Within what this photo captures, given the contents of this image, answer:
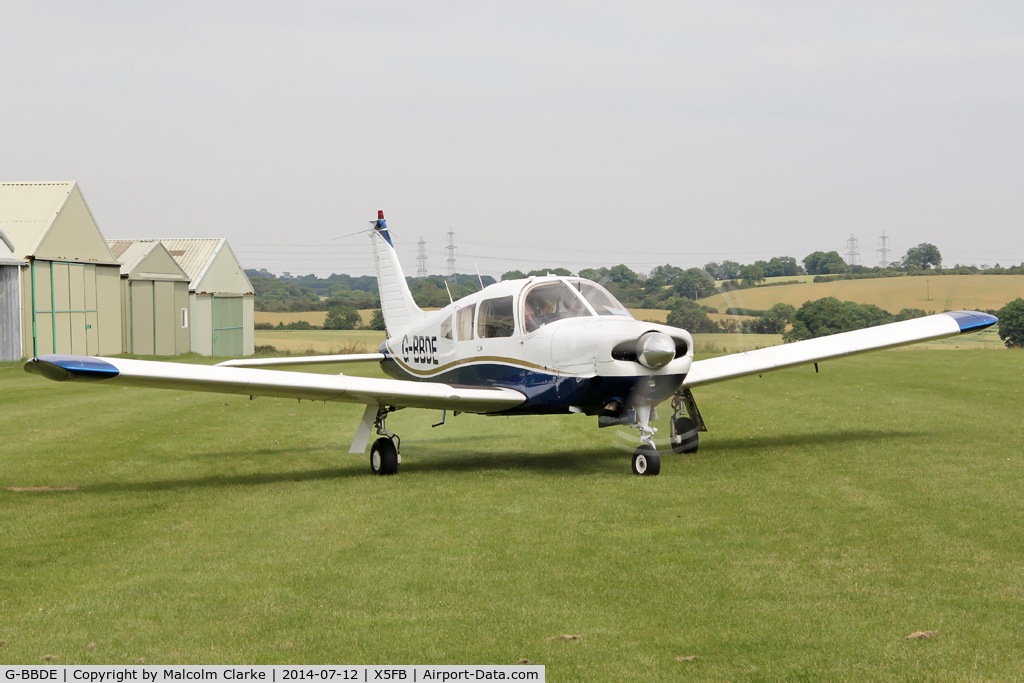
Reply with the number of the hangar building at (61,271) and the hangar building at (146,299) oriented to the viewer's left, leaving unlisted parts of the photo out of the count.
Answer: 0

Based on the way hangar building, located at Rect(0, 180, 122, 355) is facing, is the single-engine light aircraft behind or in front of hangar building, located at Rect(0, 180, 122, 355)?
in front

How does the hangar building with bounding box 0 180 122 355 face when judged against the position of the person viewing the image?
facing the viewer and to the right of the viewer

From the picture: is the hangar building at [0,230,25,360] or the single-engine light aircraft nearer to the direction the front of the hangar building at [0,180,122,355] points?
the single-engine light aircraft

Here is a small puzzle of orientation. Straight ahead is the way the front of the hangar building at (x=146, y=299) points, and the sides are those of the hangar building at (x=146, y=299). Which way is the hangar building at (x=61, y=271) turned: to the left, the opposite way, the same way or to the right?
the same way

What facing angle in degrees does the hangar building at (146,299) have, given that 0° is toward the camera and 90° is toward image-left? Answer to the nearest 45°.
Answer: approximately 315°

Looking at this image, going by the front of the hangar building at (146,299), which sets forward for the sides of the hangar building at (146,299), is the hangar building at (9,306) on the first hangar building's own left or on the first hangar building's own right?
on the first hangar building's own right

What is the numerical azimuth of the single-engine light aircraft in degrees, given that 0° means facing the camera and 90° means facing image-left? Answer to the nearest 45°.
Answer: approximately 315°
